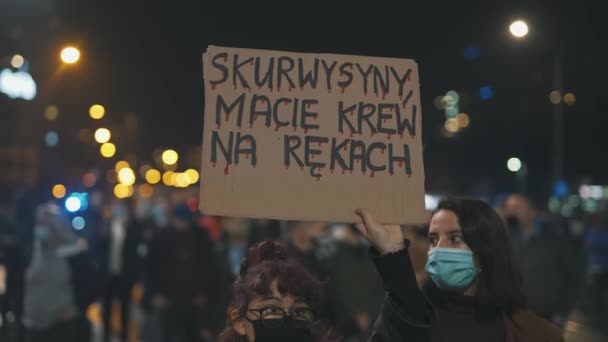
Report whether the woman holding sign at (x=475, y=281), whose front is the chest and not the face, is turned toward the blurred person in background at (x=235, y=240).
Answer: no

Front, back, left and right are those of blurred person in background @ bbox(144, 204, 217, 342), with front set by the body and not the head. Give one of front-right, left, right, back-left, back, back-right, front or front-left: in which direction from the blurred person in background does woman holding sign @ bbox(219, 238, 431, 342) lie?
front

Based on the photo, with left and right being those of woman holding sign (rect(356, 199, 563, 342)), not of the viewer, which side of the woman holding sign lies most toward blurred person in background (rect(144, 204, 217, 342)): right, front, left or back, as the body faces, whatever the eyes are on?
right

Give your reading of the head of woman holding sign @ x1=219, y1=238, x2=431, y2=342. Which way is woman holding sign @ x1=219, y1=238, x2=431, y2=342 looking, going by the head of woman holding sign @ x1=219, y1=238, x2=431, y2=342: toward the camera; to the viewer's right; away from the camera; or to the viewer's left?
toward the camera

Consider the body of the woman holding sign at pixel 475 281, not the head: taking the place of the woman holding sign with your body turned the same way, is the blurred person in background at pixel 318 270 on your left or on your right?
on your right

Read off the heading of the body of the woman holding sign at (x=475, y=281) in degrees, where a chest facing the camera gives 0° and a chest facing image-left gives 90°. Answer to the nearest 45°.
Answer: approximately 45°

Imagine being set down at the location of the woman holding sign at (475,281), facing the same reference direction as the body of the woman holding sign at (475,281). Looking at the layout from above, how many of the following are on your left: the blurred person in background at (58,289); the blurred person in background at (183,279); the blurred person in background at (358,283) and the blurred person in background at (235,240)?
0

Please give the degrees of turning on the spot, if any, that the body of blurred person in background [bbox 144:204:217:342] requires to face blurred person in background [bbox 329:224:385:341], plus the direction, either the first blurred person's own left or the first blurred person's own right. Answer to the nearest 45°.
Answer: approximately 45° to the first blurred person's own left

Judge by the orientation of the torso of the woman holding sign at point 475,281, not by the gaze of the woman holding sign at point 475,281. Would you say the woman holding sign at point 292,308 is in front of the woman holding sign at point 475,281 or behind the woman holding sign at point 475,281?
in front

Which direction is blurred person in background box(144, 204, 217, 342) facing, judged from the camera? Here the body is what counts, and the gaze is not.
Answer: toward the camera
